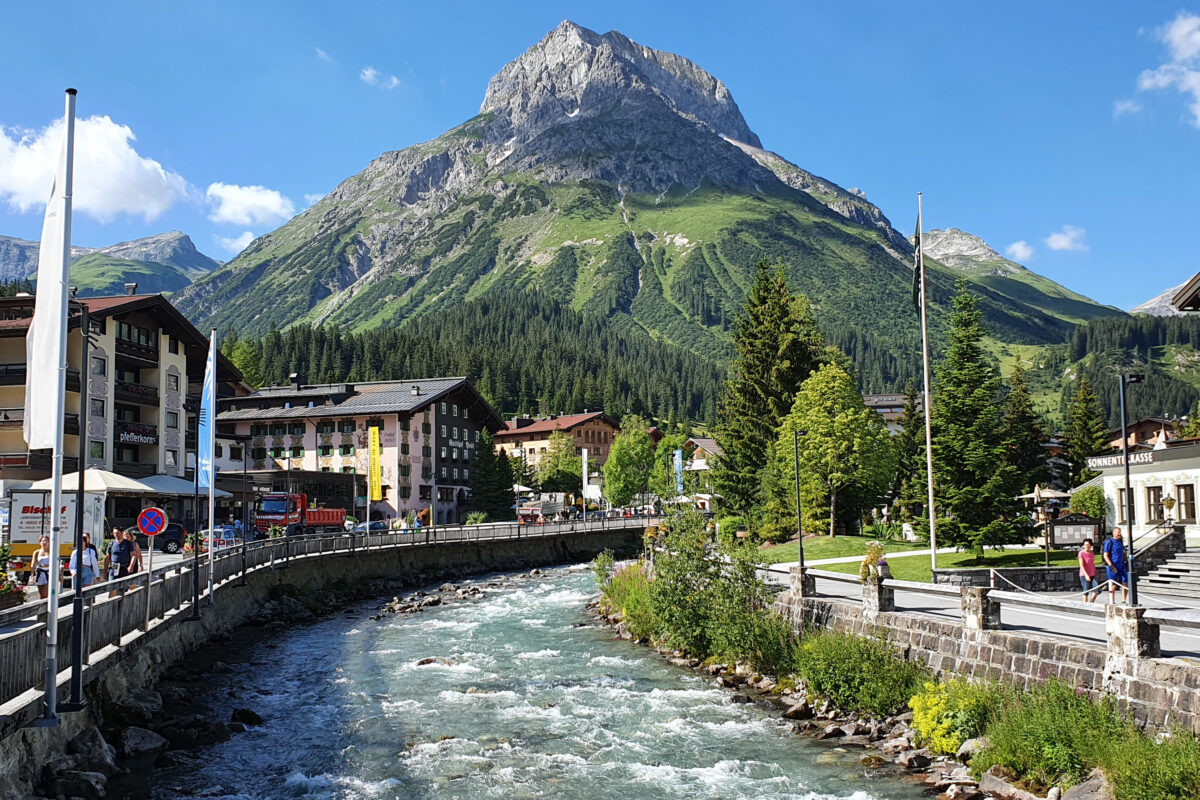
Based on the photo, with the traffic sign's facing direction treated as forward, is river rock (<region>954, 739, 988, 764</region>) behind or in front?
in front

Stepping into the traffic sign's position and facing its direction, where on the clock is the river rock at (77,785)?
The river rock is roughly at 12 o'clock from the traffic sign.

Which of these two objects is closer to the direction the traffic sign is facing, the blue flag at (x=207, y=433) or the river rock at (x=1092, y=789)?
the river rock

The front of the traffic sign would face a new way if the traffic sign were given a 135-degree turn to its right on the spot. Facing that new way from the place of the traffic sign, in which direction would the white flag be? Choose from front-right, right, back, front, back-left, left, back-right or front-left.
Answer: back-left

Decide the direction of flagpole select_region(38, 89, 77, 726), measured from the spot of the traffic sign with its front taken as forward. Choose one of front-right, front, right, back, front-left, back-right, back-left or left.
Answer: front

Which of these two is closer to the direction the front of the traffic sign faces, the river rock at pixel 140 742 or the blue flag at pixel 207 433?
the river rock

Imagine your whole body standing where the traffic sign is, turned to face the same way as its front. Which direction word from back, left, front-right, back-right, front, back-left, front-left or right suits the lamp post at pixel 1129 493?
front-left

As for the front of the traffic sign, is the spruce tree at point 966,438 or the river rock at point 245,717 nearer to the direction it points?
the river rock

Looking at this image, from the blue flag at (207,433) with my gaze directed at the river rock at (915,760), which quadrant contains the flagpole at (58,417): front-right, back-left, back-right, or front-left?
front-right

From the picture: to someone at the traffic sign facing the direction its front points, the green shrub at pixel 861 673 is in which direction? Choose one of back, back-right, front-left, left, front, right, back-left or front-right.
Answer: front-left

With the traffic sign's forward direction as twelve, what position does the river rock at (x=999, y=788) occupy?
The river rock is roughly at 11 o'clock from the traffic sign.

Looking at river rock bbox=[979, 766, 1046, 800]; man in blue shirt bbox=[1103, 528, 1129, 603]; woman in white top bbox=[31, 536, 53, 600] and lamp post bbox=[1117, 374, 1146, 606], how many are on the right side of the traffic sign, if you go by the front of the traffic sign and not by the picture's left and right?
1

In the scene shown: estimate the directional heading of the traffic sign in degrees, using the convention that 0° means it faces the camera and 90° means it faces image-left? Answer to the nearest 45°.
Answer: approximately 0°

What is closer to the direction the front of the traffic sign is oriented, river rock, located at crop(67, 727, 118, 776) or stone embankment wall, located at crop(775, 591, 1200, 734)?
the river rock

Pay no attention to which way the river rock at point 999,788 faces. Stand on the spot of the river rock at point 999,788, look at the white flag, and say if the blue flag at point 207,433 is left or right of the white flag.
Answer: right

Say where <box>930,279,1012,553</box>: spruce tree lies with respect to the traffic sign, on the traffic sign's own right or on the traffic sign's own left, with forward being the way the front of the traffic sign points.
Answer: on the traffic sign's own left

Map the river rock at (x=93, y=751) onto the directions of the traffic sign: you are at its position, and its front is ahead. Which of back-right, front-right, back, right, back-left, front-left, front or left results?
front

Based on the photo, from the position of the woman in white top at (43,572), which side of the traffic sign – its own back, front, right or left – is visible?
right
